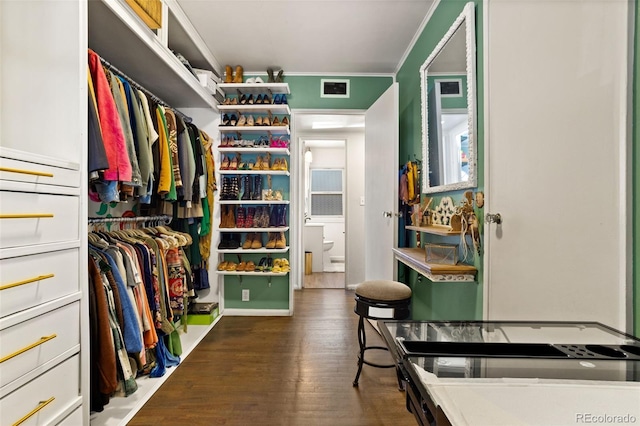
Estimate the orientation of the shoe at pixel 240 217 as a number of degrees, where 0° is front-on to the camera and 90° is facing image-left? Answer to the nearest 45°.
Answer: approximately 0°

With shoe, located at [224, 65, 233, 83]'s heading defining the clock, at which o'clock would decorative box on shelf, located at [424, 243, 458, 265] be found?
The decorative box on shelf is roughly at 11 o'clock from the shoe.

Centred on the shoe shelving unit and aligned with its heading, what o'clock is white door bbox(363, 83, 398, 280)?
The white door is roughly at 10 o'clock from the shoe shelving unit.

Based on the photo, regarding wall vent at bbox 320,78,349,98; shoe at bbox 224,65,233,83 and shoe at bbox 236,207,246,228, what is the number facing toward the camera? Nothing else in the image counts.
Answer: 3

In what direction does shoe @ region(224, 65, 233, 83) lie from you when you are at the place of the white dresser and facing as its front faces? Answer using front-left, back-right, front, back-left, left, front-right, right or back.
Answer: left

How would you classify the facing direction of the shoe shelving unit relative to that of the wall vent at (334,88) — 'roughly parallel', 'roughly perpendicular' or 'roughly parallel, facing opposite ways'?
roughly parallel

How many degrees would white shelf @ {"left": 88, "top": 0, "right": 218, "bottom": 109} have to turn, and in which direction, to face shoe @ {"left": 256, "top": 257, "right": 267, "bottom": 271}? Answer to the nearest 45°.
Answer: approximately 90° to its left

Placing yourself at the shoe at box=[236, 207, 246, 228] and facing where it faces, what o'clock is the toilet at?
The toilet is roughly at 7 o'clock from the shoe.

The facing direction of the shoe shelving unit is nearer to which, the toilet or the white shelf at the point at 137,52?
the white shelf

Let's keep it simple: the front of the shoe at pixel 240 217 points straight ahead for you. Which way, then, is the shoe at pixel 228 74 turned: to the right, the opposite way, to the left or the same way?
the same way

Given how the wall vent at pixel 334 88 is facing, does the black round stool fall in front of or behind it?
in front

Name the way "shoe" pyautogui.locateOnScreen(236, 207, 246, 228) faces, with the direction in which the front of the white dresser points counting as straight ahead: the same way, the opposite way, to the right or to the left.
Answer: to the right

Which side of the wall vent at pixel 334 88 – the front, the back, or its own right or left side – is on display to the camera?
front

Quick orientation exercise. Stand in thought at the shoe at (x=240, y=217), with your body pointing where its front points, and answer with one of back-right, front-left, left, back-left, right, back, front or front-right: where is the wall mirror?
front-left

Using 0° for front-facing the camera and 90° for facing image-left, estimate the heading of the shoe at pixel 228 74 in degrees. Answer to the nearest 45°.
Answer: approximately 0°

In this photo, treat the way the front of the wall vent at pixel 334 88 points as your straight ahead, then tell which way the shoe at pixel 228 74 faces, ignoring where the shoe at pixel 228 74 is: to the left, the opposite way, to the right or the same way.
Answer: the same way

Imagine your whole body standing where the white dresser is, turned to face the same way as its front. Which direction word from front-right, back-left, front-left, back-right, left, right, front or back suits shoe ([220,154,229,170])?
left

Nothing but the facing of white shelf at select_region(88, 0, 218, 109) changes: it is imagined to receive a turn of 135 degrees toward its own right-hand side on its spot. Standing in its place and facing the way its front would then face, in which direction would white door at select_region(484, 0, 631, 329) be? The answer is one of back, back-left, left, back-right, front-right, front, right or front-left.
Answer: back-left
